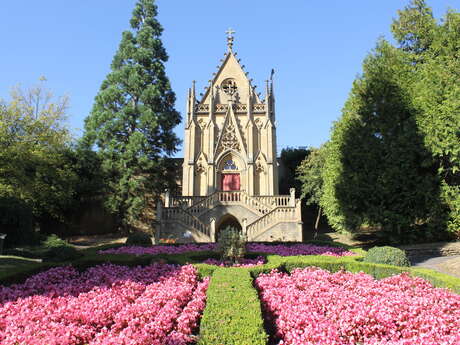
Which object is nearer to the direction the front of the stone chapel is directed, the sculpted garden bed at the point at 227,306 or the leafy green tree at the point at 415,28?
the sculpted garden bed

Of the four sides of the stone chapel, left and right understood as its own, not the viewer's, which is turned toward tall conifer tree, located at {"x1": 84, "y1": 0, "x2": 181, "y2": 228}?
right

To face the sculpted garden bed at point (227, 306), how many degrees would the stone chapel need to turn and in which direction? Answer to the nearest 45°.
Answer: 0° — it already faces it

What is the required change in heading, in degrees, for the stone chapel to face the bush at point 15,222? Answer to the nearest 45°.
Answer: approximately 45° to its right

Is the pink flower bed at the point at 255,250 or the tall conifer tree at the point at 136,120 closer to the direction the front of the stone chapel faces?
the pink flower bed

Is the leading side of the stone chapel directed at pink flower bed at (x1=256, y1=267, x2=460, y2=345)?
yes

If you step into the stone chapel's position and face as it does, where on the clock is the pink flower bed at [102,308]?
The pink flower bed is roughly at 12 o'clock from the stone chapel.

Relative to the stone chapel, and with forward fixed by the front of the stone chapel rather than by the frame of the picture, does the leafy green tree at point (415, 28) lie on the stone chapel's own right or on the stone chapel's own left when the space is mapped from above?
on the stone chapel's own left

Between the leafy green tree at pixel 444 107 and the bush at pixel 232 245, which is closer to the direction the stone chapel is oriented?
the bush

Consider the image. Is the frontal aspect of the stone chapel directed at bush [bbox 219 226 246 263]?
yes

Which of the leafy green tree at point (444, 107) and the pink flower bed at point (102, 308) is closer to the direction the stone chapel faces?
the pink flower bed

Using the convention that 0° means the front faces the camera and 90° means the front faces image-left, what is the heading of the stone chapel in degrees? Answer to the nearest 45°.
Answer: approximately 0°
